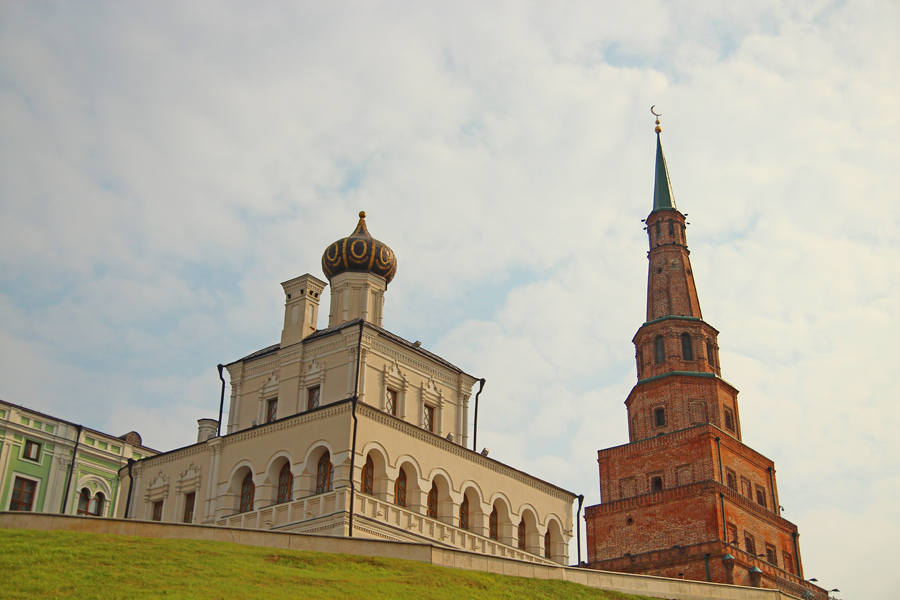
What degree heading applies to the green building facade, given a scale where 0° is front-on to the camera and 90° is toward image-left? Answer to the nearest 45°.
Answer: approximately 315°

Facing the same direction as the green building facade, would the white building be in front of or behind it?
in front
